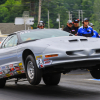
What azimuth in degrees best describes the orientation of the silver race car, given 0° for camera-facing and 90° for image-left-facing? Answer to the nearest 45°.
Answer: approximately 315°
